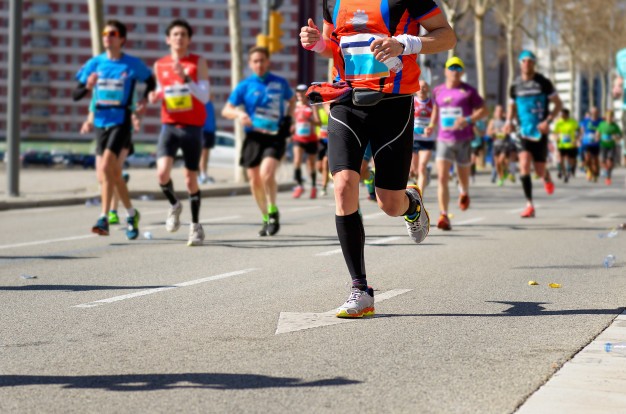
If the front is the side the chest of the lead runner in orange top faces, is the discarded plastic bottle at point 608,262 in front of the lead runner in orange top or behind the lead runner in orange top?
behind

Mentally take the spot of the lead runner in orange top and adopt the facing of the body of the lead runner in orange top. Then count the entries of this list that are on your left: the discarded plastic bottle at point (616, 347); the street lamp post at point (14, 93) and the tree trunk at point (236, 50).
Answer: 1

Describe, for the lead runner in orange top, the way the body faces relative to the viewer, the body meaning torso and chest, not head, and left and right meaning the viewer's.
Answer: facing the viewer and to the left of the viewer
